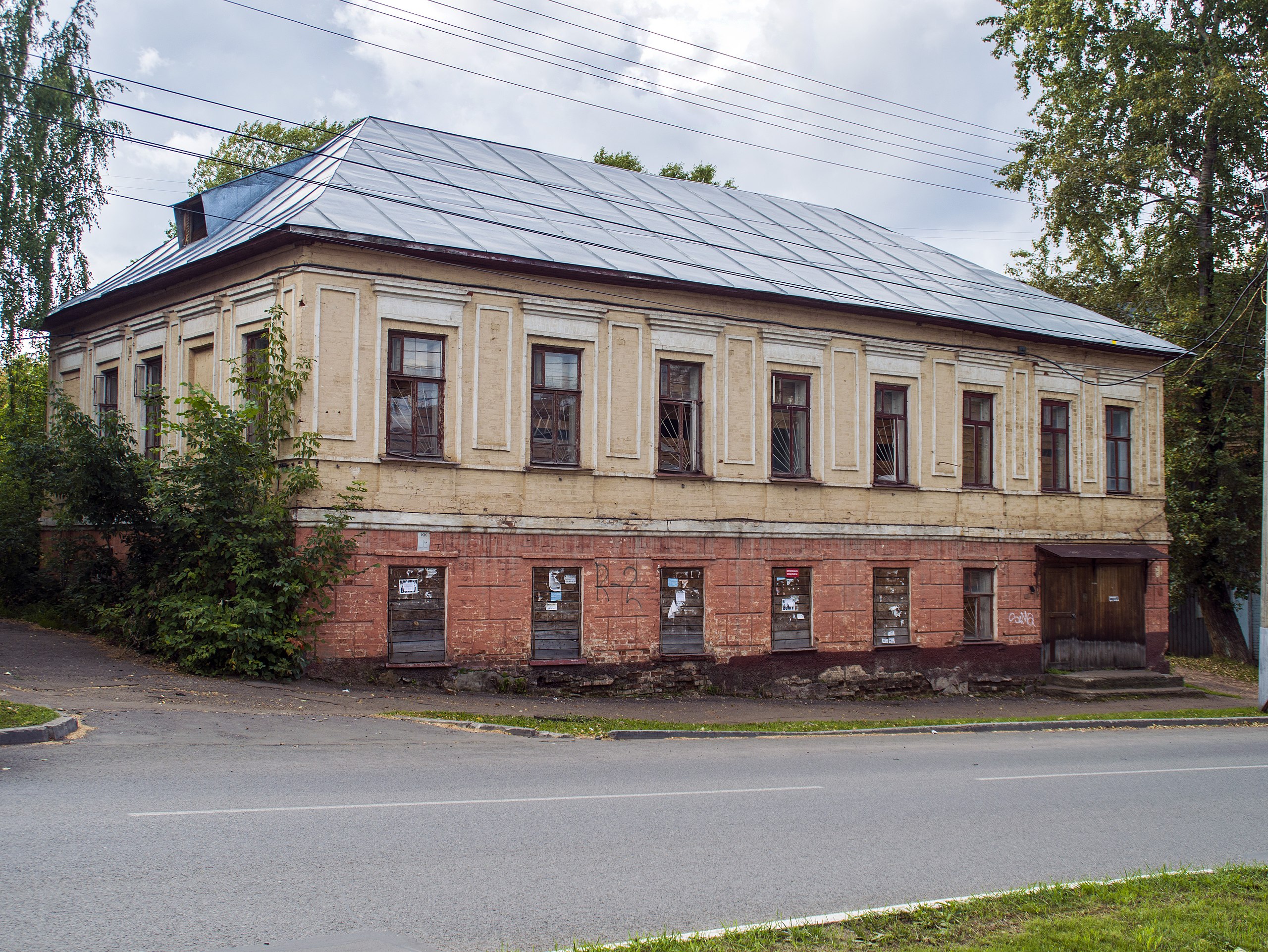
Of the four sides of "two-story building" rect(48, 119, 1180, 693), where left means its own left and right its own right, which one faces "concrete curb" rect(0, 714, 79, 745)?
right

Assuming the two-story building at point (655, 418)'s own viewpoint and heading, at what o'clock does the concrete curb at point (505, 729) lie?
The concrete curb is roughly at 2 o'clock from the two-story building.

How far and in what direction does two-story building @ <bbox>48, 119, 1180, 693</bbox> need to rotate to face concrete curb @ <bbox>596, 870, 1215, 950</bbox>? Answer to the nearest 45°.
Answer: approximately 45° to its right

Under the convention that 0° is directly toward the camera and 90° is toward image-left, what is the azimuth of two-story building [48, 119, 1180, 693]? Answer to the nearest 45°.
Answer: approximately 315°

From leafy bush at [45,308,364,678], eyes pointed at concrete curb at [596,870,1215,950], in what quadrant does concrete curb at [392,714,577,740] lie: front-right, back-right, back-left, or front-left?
front-left

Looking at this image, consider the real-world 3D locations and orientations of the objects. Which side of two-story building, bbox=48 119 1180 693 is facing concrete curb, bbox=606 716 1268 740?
front

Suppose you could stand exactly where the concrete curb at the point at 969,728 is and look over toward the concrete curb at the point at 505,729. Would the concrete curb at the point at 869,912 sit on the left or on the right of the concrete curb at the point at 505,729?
left
